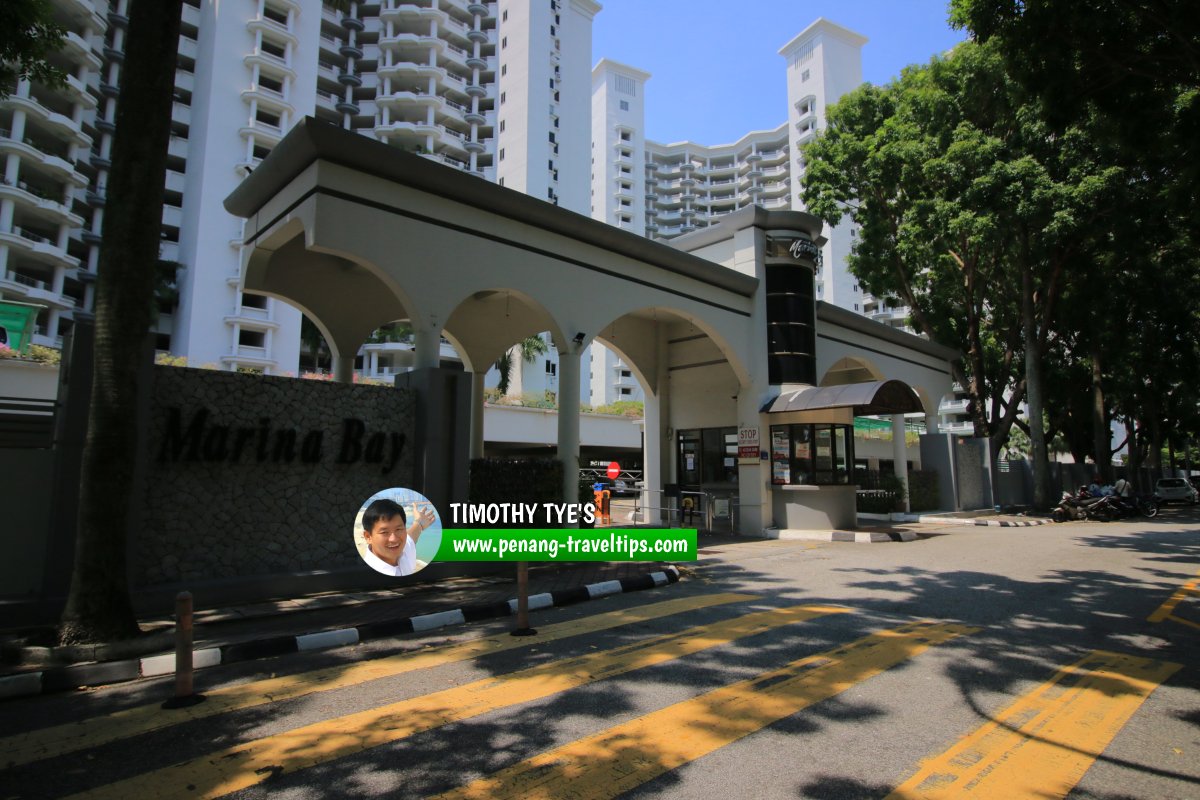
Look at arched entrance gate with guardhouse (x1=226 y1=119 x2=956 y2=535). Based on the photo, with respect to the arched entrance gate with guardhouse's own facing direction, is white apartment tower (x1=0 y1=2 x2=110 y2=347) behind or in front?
behind

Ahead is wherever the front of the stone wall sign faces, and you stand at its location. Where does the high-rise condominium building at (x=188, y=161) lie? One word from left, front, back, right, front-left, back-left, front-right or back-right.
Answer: back-left

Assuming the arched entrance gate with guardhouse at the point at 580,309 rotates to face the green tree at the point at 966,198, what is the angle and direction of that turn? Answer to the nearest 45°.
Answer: approximately 90° to its left

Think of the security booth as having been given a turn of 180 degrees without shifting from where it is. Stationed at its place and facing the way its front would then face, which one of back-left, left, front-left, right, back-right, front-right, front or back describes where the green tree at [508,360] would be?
front

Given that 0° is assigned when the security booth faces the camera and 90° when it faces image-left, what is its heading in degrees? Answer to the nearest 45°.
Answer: approximately 315°

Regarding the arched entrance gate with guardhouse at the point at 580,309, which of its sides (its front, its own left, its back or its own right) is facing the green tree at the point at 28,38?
right

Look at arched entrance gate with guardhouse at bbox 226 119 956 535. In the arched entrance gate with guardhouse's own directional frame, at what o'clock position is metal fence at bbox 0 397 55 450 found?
The metal fence is roughly at 3 o'clock from the arched entrance gate with guardhouse.

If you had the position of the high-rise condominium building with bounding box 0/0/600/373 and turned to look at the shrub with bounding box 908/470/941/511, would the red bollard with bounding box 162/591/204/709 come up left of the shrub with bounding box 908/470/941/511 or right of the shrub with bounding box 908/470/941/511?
right

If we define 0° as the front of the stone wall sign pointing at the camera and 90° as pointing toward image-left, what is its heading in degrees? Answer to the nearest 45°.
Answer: approximately 315°
